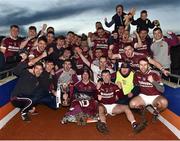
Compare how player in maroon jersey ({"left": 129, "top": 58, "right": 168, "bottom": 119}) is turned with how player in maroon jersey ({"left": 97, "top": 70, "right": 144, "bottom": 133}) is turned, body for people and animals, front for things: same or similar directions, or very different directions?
same or similar directions

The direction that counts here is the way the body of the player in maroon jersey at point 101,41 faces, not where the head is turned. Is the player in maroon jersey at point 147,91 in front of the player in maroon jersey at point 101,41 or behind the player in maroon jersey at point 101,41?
in front

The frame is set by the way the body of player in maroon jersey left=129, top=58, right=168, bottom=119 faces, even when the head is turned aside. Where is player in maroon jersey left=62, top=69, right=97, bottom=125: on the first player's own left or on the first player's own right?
on the first player's own right

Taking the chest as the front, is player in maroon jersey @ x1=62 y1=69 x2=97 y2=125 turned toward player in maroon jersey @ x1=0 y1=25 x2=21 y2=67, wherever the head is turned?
no

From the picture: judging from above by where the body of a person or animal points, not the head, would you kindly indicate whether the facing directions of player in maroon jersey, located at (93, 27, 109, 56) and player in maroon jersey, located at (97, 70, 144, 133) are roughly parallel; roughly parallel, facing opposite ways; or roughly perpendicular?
roughly parallel

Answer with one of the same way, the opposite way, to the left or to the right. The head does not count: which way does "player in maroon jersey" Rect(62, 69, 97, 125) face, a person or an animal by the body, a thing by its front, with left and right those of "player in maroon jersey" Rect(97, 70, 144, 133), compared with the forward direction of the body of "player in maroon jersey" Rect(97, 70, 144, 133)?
the same way

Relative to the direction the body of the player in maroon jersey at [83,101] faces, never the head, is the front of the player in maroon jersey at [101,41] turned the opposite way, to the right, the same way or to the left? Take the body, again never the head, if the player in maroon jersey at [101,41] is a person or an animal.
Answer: the same way

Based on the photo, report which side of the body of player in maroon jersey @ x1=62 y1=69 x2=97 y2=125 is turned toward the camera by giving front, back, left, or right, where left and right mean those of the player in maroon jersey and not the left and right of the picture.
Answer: front

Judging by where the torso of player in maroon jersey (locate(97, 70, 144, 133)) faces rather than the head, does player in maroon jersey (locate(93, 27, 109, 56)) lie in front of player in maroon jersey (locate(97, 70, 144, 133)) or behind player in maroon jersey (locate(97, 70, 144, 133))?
behind

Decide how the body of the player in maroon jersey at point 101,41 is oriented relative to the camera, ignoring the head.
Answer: toward the camera

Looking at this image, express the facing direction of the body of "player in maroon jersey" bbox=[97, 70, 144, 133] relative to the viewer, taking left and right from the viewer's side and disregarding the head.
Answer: facing the viewer

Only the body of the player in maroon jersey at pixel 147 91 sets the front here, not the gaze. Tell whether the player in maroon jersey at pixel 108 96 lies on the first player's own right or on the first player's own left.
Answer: on the first player's own right
